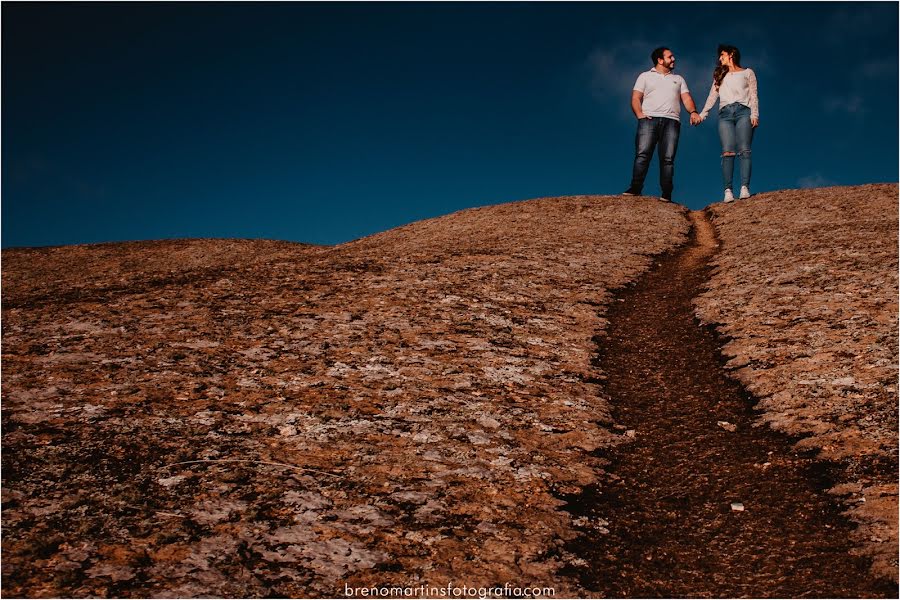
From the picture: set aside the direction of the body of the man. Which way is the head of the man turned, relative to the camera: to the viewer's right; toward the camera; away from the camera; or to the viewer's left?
to the viewer's right

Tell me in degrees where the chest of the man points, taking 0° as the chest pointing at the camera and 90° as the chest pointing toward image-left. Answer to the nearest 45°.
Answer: approximately 0°

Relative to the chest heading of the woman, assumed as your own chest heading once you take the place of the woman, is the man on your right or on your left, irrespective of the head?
on your right

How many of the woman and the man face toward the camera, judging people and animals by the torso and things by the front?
2

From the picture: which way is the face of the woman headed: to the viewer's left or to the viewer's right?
to the viewer's left

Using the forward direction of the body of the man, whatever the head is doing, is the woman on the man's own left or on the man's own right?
on the man's own left
